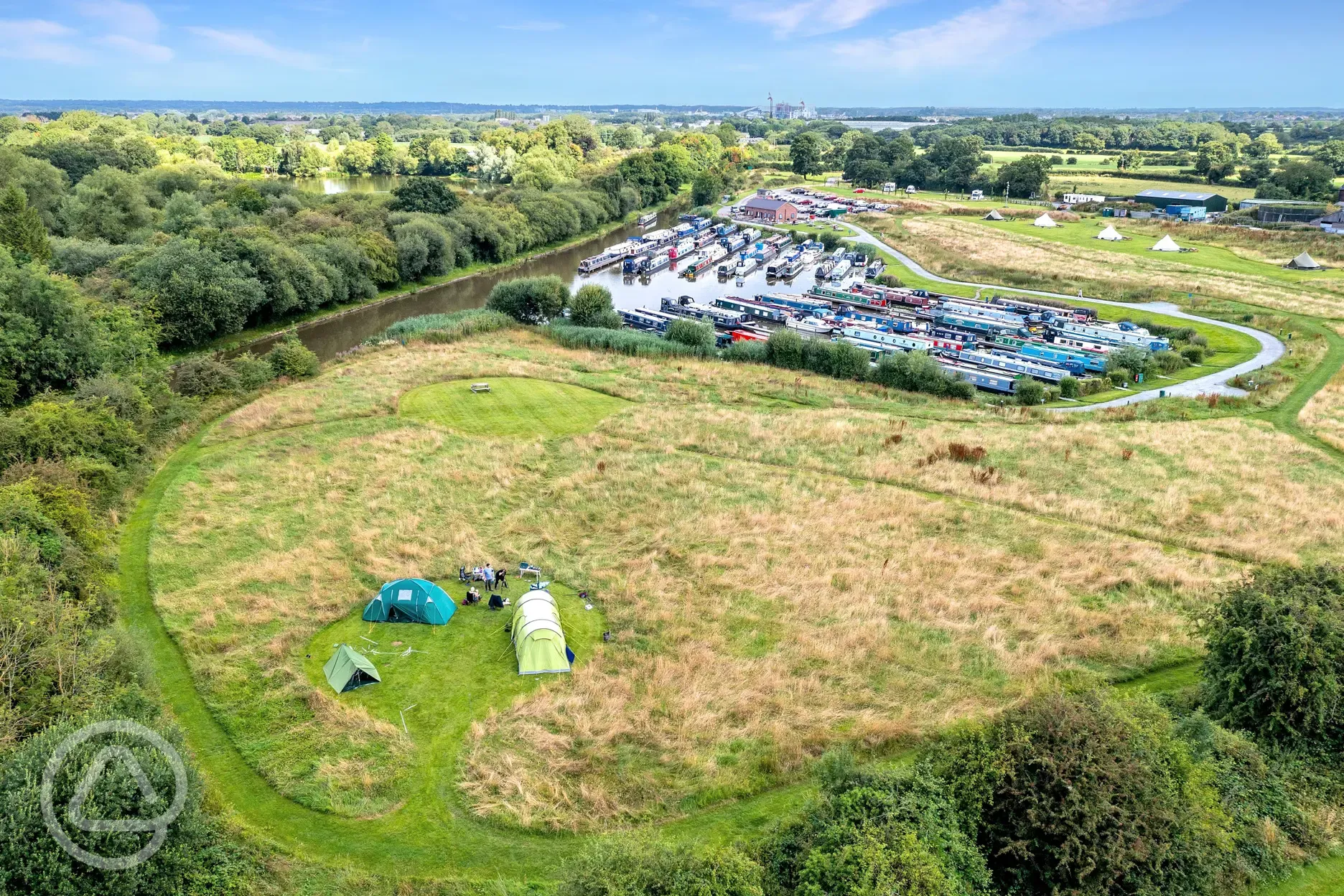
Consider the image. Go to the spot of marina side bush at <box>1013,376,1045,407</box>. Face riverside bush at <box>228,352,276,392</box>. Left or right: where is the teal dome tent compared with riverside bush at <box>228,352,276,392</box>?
left

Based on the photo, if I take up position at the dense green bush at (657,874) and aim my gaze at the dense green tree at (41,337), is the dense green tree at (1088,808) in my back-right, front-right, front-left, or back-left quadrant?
back-right

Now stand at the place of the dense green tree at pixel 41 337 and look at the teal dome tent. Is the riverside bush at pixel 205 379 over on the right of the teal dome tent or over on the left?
left

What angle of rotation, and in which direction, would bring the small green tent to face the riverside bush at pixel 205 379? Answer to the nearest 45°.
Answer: approximately 135° to its left

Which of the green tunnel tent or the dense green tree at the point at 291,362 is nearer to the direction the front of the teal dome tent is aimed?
the green tunnel tent

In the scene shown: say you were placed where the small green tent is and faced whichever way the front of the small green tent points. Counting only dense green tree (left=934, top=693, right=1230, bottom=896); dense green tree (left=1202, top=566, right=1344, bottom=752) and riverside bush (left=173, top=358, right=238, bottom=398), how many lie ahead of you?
2

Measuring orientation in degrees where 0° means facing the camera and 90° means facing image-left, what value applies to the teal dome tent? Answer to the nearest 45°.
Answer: approximately 0°

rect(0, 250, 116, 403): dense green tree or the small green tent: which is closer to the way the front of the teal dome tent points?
the small green tent

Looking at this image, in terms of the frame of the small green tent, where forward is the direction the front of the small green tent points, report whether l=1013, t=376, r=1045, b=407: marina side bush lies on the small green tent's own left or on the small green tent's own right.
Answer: on the small green tent's own left

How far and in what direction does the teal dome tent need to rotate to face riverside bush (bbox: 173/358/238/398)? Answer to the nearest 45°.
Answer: approximately 180°
